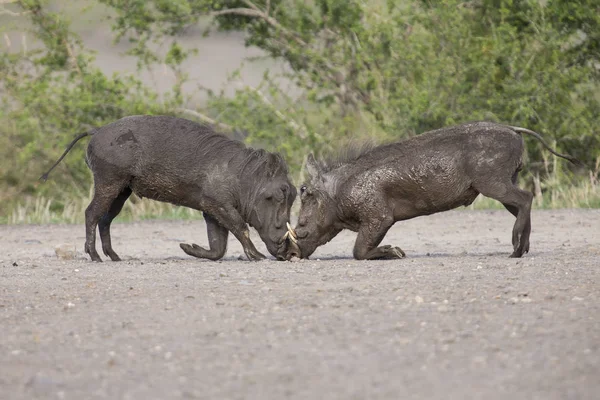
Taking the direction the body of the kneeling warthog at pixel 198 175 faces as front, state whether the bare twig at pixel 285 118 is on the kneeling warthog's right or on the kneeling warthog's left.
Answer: on the kneeling warthog's left

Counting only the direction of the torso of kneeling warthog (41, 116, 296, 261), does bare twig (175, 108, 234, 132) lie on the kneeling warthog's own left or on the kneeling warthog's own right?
on the kneeling warthog's own left

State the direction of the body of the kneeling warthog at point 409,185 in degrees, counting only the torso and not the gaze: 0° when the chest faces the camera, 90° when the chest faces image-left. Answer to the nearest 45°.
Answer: approximately 90°

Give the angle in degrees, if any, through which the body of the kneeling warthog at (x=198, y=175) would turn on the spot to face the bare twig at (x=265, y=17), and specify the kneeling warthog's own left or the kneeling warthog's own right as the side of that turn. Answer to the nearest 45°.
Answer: approximately 90° to the kneeling warthog's own left

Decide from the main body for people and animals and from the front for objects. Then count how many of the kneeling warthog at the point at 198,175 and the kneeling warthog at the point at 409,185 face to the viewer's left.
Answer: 1

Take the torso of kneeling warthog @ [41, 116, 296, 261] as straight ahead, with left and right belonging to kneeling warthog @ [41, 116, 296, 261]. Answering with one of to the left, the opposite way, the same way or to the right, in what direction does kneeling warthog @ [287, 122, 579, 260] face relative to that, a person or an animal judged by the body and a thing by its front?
the opposite way

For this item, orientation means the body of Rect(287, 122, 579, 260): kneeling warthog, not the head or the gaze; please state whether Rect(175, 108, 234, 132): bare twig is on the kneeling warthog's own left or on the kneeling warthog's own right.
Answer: on the kneeling warthog's own right

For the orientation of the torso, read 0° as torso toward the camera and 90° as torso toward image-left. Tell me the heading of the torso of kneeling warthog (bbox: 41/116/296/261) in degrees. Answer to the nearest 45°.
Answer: approximately 270°
